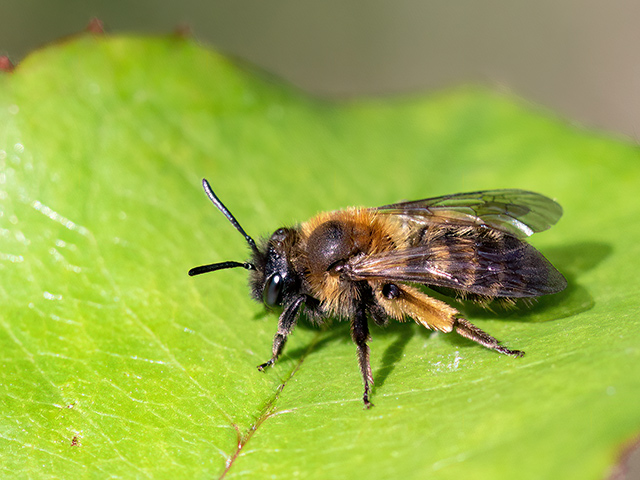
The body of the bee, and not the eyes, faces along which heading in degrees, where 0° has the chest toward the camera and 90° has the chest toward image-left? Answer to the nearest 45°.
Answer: approximately 90°
